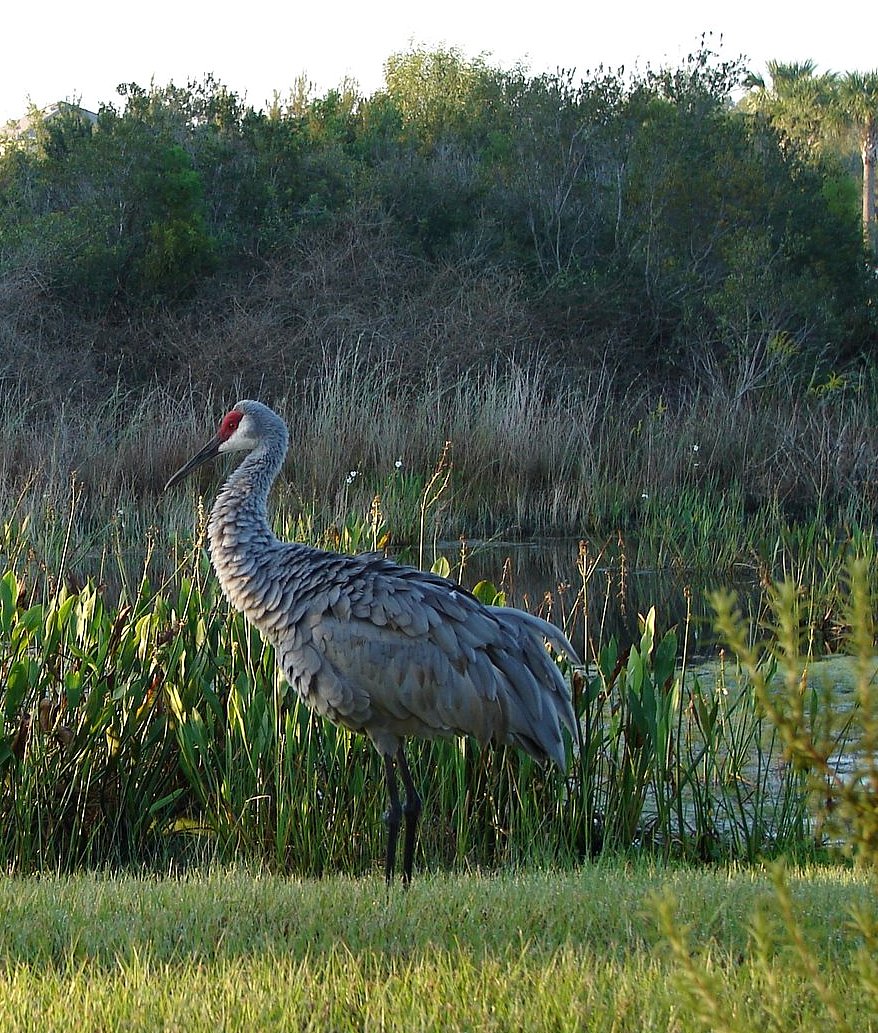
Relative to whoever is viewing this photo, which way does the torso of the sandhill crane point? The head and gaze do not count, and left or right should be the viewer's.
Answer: facing to the left of the viewer
